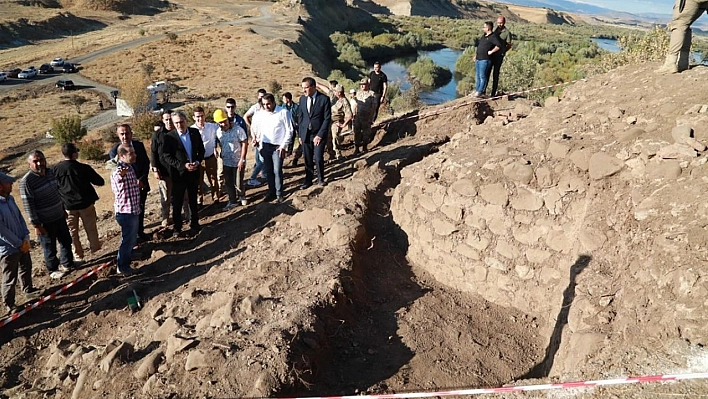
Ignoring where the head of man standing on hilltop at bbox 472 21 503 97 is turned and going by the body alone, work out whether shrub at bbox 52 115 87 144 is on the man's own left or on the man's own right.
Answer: on the man's own right

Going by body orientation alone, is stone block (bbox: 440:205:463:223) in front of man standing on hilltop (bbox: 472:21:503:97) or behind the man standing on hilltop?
in front

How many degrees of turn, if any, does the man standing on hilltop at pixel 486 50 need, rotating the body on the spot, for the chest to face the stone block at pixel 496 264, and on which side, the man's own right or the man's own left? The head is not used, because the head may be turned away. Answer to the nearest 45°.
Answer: approximately 45° to the man's own left

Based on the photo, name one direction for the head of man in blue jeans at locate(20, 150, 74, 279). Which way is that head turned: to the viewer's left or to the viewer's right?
to the viewer's right

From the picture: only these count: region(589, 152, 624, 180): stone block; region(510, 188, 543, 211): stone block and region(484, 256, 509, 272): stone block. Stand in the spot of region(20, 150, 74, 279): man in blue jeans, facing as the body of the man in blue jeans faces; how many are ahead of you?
3

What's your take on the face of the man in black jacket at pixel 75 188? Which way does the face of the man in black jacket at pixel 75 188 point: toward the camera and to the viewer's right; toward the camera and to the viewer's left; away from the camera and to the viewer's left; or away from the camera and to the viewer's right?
away from the camera and to the viewer's right
